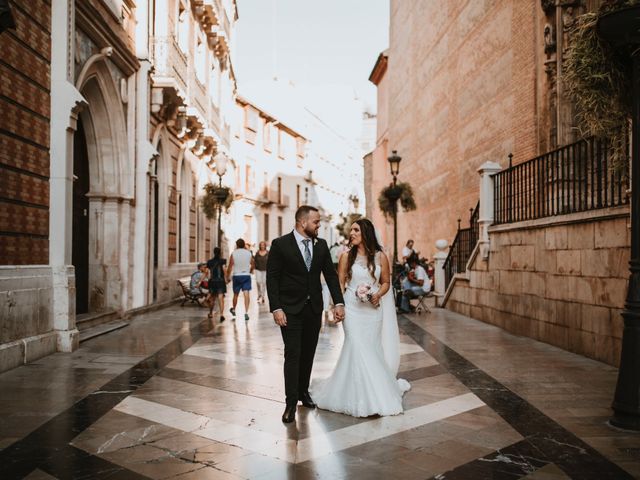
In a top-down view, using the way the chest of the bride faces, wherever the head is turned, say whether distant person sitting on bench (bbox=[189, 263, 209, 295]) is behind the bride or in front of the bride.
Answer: behind

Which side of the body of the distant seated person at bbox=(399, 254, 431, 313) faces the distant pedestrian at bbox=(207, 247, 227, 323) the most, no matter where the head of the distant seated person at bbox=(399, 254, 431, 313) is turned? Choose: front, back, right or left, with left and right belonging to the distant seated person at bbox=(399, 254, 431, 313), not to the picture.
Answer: front

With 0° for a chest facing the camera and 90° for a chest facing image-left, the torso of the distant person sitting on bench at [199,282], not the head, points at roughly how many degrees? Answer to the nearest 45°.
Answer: approximately 270°

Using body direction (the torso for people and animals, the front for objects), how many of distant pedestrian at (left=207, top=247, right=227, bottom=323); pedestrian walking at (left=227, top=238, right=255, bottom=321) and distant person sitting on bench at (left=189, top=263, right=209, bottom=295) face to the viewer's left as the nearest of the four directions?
0

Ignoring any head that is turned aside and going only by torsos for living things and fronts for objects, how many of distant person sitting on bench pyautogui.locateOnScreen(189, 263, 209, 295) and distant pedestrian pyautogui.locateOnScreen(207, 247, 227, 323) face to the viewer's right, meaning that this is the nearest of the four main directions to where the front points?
1

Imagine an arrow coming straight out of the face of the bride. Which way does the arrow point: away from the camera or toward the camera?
toward the camera

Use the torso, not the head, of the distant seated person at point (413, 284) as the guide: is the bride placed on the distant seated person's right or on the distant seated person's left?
on the distant seated person's left

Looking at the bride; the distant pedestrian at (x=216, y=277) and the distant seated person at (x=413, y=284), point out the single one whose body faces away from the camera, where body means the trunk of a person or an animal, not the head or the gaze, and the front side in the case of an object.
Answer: the distant pedestrian at (x=216, y=277)

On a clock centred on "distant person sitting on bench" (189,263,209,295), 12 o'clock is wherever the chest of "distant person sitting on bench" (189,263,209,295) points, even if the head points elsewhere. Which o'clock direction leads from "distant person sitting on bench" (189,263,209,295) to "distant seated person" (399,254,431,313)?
"distant seated person" (399,254,431,313) is roughly at 1 o'clock from "distant person sitting on bench" (189,263,209,295).

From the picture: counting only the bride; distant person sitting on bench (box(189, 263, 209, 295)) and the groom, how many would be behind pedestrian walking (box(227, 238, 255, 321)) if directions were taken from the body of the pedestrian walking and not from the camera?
2

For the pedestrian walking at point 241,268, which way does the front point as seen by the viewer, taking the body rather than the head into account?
away from the camera

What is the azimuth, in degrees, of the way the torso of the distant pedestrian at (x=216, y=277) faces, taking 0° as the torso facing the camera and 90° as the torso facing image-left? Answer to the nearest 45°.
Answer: approximately 180°

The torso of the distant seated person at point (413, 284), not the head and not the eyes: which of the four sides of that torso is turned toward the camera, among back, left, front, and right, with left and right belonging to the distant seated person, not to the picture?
left
